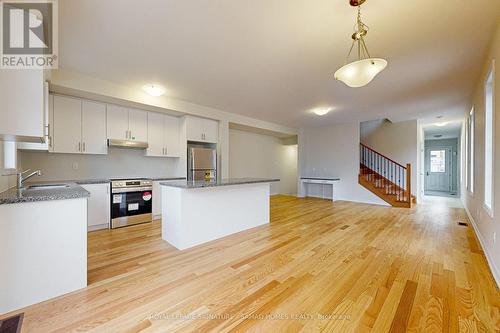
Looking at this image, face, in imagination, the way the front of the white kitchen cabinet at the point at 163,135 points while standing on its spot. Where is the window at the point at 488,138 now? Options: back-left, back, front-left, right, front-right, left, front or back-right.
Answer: front

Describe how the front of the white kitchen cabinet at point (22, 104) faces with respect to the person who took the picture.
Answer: facing to the right of the viewer

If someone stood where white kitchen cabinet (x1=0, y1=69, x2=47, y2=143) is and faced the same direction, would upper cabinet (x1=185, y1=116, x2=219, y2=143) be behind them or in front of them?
in front

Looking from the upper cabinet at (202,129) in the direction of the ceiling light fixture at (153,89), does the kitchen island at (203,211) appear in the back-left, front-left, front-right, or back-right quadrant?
front-left

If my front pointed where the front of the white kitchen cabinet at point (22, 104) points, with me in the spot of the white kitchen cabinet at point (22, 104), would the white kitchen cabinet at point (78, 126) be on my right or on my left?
on my left

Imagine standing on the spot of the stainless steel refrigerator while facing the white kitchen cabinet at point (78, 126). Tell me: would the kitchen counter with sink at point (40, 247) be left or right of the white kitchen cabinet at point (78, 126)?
left

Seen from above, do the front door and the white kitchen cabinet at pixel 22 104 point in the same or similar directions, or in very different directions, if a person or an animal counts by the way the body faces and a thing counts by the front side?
very different directions

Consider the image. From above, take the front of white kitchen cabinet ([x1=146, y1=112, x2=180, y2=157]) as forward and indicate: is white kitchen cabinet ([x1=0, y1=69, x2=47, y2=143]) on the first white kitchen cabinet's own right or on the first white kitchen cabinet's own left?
on the first white kitchen cabinet's own right

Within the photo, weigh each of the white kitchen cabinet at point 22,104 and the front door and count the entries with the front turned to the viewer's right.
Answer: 1

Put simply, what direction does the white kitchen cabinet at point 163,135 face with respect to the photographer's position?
facing the viewer and to the right of the viewer

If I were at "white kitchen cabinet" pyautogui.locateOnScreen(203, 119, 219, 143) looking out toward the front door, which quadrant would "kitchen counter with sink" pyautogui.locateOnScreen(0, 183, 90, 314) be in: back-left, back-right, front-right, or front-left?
back-right

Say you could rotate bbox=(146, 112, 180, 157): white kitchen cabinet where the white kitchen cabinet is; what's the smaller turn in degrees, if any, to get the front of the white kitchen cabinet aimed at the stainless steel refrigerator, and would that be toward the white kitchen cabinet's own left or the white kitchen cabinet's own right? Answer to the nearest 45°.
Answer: approximately 45° to the white kitchen cabinet's own left

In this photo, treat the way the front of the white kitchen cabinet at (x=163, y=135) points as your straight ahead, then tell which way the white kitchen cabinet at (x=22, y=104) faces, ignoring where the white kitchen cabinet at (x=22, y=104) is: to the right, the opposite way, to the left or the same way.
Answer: to the left

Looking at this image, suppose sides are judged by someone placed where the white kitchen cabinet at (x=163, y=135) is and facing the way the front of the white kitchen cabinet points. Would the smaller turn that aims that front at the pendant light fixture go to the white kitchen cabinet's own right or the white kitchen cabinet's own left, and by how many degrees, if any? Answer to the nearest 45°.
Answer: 0° — it already faces it

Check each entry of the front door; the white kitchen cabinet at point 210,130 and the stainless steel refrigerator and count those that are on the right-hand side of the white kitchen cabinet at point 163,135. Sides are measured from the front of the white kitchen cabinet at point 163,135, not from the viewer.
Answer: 0

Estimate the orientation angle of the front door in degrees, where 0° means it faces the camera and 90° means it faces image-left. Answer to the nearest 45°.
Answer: approximately 0°

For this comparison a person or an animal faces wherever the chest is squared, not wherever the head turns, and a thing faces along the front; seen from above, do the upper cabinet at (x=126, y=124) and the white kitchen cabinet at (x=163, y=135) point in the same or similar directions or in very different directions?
same or similar directions

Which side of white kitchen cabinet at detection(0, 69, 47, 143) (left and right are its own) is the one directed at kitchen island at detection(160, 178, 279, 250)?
front

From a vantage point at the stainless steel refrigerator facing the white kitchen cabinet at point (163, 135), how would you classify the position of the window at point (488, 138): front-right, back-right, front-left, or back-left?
back-left
